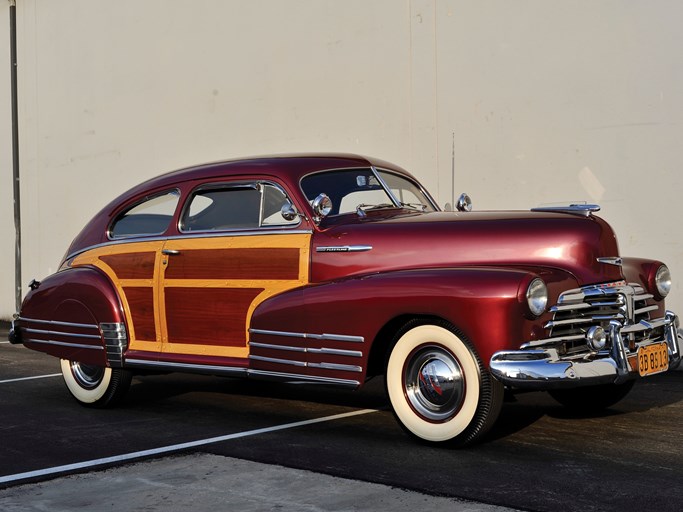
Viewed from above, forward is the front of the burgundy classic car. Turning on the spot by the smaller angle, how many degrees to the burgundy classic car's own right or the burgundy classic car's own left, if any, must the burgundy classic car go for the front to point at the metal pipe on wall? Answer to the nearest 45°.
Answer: approximately 180°

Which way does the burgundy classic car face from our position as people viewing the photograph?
facing the viewer and to the right of the viewer
